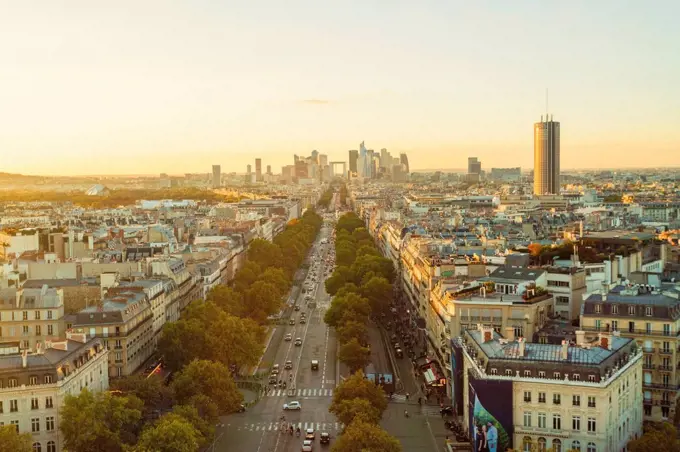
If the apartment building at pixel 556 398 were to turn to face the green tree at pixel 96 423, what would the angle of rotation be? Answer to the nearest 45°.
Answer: approximately 90° to its right

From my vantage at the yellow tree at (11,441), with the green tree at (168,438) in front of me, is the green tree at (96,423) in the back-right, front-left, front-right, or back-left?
front-left

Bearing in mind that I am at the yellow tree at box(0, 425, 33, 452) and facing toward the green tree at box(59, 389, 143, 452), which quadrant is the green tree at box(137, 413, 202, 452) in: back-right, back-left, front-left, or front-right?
front-right

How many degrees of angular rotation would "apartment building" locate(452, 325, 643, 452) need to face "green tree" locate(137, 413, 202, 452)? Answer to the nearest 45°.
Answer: approximately 90° to its right

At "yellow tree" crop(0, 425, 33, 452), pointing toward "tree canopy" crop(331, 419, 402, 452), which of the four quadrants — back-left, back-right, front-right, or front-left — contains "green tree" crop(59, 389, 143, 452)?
front-left

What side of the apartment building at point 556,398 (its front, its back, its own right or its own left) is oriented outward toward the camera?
front

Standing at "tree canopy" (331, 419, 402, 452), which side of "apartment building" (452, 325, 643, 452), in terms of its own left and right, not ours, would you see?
right

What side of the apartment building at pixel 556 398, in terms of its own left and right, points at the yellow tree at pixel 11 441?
right
